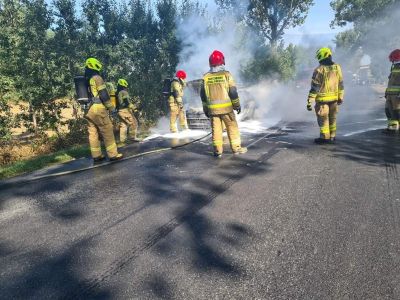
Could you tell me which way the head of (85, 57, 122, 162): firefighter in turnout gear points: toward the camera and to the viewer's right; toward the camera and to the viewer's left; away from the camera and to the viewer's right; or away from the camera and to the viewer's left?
away from the camera and to the viewer's right

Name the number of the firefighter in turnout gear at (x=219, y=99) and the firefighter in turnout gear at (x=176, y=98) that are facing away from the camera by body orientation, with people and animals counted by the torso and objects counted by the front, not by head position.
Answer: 1

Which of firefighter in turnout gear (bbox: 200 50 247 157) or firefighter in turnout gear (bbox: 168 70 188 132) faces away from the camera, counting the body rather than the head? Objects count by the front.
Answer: firefighter in turnout gear (bbox: 200 50 247 157)

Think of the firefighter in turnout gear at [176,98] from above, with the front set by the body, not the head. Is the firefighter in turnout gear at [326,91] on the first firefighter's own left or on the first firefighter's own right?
on the first firefighter's own right

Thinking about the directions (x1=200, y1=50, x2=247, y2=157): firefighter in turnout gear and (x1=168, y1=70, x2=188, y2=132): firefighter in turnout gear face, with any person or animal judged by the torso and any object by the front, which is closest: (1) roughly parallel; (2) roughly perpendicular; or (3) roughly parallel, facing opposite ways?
roughly perpendicular

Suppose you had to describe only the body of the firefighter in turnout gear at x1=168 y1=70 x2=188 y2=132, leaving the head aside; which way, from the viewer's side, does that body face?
to the viewer's right

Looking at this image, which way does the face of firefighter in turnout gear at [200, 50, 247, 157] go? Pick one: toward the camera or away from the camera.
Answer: away from the camera

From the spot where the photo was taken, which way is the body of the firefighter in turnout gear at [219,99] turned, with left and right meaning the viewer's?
facing away from the viewer

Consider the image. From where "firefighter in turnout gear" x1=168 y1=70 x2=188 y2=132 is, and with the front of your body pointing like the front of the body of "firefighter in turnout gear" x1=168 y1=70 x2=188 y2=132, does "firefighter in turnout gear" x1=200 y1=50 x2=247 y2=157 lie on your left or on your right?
on your right
